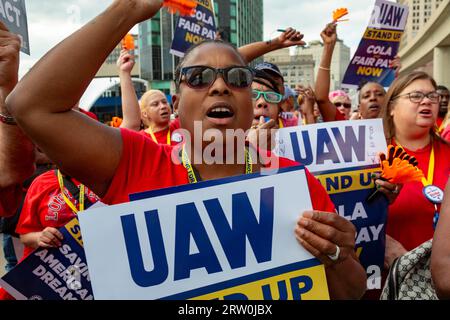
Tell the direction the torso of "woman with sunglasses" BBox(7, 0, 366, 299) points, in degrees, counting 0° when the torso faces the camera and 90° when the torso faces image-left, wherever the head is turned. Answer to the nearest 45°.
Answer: approximately 0°
